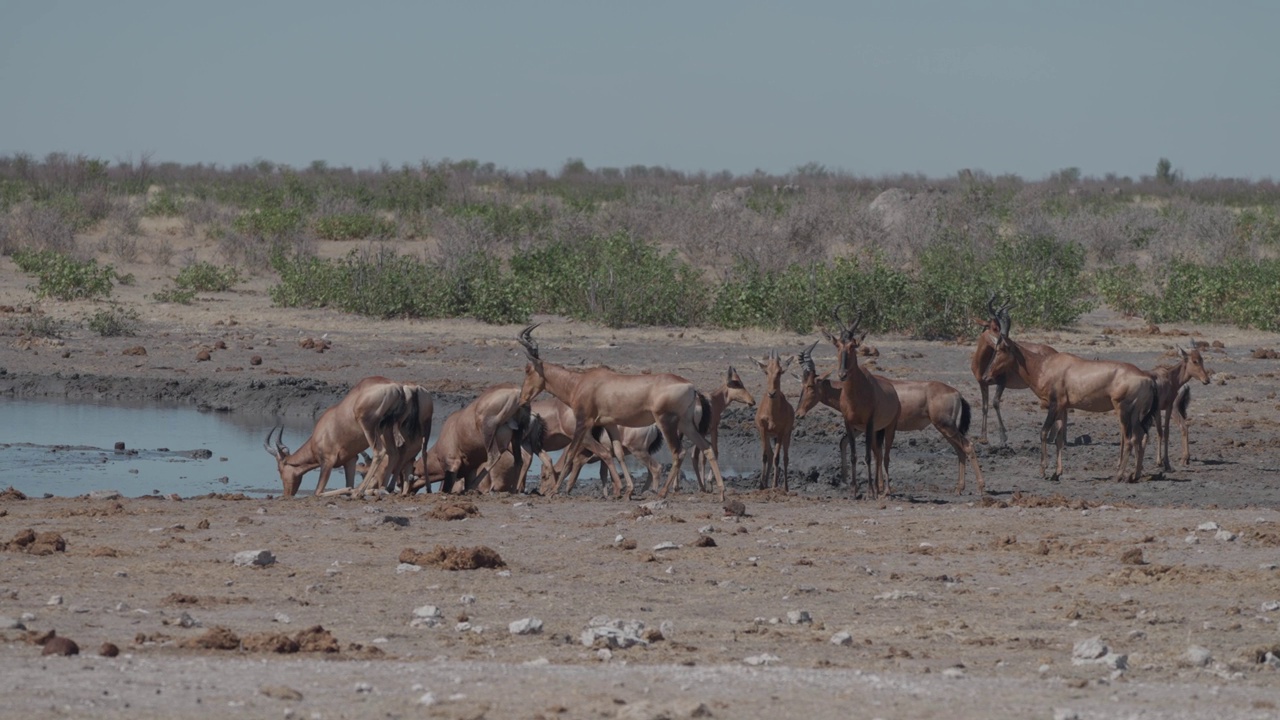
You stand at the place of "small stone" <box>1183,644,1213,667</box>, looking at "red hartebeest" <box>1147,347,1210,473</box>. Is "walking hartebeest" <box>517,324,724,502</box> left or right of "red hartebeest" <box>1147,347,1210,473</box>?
left

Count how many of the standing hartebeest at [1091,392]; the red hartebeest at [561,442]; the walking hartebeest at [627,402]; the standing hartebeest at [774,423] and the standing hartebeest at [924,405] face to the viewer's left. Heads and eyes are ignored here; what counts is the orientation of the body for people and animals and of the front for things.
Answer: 4

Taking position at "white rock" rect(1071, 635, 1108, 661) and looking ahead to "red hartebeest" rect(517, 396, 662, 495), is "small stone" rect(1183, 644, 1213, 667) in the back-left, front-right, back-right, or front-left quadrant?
back-right

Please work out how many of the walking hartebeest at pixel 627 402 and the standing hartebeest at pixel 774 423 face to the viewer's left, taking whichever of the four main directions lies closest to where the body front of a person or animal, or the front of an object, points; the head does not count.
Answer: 1

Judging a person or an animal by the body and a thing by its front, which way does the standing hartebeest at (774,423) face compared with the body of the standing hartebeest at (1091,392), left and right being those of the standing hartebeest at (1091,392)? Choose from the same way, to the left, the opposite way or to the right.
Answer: to the left

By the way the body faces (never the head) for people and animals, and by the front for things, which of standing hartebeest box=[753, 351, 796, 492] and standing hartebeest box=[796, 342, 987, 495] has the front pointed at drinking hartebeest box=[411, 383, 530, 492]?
standing hartebeest box=[796, 342, 987, 495]

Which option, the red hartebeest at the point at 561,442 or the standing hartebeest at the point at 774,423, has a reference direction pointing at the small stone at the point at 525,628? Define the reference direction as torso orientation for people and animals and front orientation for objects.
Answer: the standing hartebeest

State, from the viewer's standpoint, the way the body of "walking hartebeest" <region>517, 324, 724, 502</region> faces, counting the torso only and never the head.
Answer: to the viewer's left

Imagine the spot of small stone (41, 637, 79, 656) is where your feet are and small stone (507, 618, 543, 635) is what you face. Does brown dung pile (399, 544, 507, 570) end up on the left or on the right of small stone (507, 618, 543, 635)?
left

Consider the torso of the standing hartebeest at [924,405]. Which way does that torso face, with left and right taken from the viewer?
facing to the left of the viewer

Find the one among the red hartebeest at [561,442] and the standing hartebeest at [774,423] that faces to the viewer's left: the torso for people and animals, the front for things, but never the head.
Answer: the red hartebeest

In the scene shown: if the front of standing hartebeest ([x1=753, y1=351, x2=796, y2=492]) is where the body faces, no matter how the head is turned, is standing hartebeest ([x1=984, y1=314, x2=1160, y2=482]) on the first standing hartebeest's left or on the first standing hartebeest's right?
on the first standing hartebeest's left

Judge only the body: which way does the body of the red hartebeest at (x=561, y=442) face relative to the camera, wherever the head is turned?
to the viewer's left

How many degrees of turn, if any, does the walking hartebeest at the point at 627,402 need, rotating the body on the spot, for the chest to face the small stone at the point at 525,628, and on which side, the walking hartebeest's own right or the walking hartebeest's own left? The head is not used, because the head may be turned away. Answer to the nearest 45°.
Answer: approximately 90° to the walking hartebeest's own left

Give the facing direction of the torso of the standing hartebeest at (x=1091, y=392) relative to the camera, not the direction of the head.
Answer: to the viewer's left

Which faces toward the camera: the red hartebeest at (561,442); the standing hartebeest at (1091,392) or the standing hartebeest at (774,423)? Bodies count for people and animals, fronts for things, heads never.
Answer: the standing hartebeest at (774,423)
